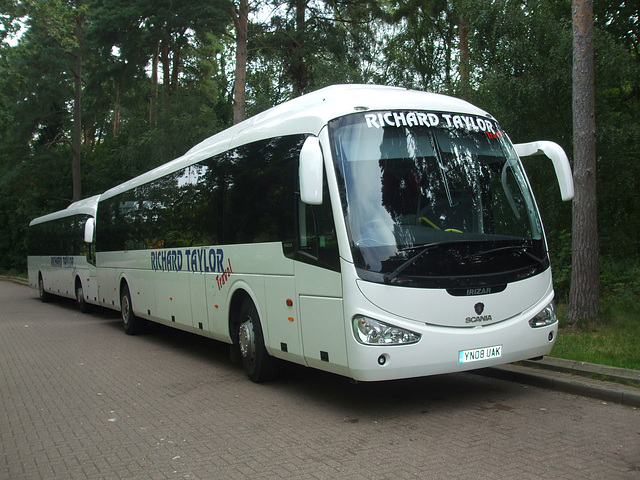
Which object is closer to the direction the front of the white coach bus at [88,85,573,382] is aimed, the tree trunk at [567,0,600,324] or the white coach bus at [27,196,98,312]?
the tree trunk

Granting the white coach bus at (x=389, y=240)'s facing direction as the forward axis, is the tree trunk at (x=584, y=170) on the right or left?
on its left

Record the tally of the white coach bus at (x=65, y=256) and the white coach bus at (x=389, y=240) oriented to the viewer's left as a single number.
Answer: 0

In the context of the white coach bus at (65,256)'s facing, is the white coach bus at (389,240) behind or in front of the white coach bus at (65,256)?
in front

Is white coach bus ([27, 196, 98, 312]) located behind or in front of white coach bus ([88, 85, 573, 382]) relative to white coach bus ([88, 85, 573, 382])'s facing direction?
behind

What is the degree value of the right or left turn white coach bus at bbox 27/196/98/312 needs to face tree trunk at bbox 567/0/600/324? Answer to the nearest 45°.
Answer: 0° — it already faces it

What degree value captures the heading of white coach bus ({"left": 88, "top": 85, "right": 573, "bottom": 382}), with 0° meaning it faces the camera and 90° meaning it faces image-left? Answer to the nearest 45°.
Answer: approximately 315°

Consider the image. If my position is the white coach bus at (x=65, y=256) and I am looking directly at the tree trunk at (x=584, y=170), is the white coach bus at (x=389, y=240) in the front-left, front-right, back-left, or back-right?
front-right

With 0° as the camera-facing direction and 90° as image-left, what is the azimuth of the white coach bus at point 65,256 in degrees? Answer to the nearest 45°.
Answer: approximately 315°
